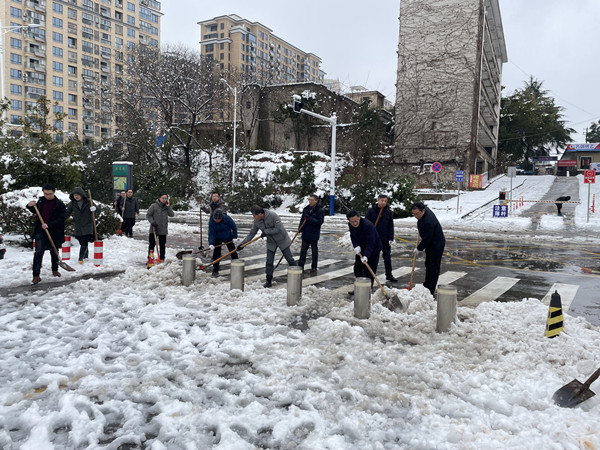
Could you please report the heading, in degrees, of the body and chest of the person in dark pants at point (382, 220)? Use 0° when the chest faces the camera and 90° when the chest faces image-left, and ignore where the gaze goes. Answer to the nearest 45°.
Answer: approximately 0°

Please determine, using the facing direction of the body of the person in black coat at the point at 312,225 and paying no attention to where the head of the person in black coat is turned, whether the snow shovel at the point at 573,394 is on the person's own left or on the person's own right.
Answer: on the person's own left

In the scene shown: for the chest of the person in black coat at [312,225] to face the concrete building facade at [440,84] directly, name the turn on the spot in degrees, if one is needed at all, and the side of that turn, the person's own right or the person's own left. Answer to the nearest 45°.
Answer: approximately 135° to the person's own right

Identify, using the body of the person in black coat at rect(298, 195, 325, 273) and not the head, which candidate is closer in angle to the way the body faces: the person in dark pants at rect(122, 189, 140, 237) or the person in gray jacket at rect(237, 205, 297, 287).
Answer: the person in gray jacket

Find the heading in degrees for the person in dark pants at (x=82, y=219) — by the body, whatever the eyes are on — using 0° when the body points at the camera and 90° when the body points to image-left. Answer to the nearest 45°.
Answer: approximately 0°

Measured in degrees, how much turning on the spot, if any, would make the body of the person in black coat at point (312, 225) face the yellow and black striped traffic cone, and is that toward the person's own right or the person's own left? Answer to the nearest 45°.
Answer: approximately 90° to the person's own left

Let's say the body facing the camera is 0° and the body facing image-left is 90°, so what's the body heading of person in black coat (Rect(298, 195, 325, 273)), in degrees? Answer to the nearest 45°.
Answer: approximately 45°

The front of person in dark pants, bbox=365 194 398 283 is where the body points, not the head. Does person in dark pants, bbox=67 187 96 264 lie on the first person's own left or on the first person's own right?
on the first person's own right

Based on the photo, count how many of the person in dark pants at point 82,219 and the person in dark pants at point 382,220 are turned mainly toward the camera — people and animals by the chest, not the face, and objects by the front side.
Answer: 2
